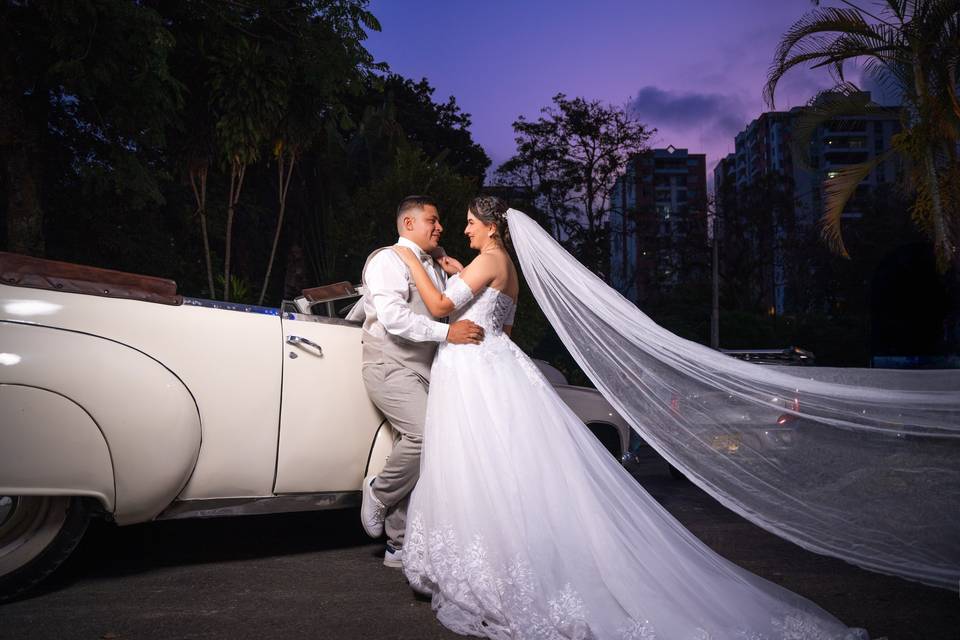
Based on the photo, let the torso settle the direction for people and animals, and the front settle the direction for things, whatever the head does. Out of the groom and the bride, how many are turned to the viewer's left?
1

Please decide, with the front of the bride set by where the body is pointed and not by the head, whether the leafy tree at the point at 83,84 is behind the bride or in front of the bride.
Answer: in front

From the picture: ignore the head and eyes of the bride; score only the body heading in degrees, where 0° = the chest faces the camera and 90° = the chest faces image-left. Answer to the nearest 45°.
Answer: approximately 90°

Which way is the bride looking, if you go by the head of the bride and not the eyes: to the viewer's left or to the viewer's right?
to the viewer's left

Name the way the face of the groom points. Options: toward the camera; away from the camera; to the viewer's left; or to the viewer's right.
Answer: to the viewer's right

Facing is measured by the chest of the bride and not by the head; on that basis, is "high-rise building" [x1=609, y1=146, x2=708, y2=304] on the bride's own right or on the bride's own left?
on the bride's own right

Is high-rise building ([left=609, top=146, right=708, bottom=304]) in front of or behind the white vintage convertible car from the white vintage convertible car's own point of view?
in front

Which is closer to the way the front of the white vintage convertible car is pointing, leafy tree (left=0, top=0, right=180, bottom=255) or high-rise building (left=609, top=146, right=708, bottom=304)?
the high-rise building

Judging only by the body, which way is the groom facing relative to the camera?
to the viewer's right

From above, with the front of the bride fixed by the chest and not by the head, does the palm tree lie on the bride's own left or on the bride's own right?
on the bride's own right

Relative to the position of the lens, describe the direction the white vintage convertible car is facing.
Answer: facing away from the viewer and to the right of the viewer
